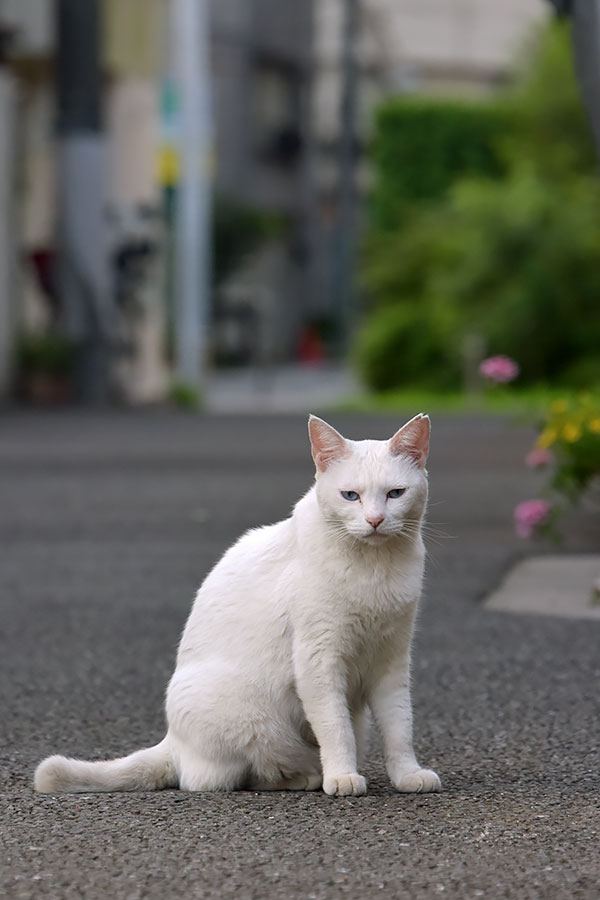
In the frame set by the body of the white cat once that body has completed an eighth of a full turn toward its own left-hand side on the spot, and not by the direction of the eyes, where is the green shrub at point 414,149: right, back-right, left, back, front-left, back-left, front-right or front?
left

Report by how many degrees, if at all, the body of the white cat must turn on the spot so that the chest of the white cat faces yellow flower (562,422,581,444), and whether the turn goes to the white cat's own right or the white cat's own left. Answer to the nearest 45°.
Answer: approximately 135° to the white cat's own left

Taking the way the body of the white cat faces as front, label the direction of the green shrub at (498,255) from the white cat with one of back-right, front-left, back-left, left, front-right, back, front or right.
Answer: back-left

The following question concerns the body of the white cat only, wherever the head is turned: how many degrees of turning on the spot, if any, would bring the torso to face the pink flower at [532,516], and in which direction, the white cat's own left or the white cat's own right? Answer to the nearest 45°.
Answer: approximately 135° to the white cat's own left

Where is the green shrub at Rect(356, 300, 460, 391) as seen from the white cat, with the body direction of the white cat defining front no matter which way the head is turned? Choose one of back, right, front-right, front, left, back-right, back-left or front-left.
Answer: back-left

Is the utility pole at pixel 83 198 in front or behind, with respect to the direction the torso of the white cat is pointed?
behind

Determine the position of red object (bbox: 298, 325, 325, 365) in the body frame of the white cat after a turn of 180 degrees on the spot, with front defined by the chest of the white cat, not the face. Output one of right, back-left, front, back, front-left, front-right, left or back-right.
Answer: front-right

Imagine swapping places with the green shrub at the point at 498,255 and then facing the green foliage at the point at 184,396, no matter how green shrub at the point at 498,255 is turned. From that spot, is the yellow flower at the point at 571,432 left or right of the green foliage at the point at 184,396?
left

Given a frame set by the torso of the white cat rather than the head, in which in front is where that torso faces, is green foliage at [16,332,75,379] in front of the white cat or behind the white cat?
behind

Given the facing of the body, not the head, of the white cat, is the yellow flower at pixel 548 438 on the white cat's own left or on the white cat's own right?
on the white cat's own left

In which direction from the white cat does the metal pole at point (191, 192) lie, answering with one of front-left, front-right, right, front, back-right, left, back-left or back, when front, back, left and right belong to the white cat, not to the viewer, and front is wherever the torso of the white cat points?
back-left

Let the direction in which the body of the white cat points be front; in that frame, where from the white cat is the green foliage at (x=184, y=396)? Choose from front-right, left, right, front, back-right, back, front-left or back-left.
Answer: back-left

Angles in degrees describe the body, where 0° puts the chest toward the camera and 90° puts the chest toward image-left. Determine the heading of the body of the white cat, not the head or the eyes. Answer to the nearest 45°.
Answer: approximately 315°
